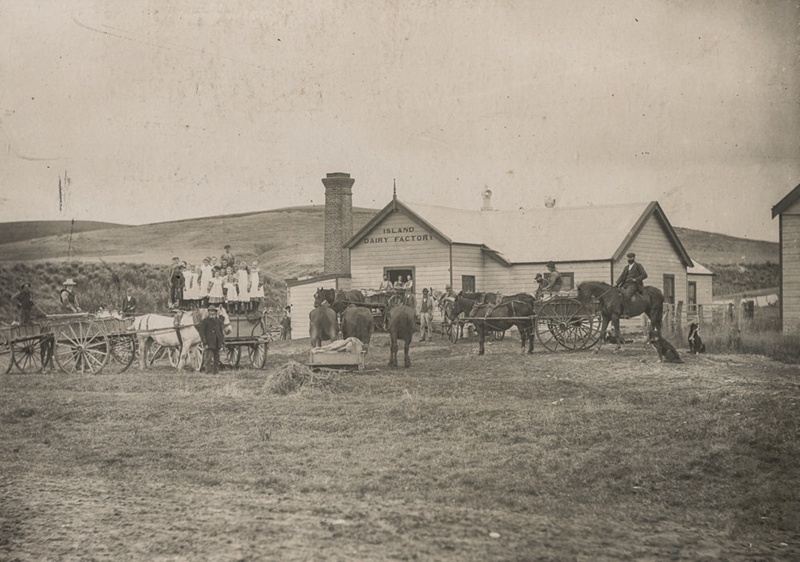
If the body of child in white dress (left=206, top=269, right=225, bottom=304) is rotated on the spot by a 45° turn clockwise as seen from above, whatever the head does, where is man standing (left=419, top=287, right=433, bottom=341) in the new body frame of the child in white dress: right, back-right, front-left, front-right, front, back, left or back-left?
back

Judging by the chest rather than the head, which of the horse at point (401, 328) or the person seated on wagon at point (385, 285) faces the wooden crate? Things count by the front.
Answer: the person seated on wagon

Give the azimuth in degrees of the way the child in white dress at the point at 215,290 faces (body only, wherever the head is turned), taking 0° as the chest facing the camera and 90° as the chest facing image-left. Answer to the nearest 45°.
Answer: approximately 0°

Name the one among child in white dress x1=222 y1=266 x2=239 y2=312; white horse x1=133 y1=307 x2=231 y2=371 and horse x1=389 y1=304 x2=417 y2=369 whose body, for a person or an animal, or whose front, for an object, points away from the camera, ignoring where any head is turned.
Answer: the horse

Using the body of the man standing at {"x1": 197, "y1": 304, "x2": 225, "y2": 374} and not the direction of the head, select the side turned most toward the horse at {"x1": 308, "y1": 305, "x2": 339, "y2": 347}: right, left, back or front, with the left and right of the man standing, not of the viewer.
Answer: left

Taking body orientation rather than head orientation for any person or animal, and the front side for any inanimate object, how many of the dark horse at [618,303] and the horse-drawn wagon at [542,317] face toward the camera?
0

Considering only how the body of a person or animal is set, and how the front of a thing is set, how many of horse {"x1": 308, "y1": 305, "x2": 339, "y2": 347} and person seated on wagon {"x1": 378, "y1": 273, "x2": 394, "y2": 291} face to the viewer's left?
0

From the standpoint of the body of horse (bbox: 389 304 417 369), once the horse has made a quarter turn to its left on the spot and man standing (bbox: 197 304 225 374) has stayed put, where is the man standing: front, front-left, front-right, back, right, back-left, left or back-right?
front

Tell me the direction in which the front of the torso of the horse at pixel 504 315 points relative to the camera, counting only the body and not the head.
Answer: to the viewer's left

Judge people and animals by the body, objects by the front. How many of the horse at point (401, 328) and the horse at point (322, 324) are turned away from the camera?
2

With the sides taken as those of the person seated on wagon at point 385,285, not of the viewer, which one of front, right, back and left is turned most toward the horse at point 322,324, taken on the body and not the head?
front

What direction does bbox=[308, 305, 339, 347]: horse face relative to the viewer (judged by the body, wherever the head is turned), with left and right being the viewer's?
facing away from the viewer

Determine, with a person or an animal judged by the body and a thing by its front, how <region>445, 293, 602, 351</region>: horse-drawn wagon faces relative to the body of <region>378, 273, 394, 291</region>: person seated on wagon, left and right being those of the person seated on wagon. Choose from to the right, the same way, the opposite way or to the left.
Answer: to the right

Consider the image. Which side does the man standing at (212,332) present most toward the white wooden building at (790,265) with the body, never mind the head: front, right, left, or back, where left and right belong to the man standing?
left
